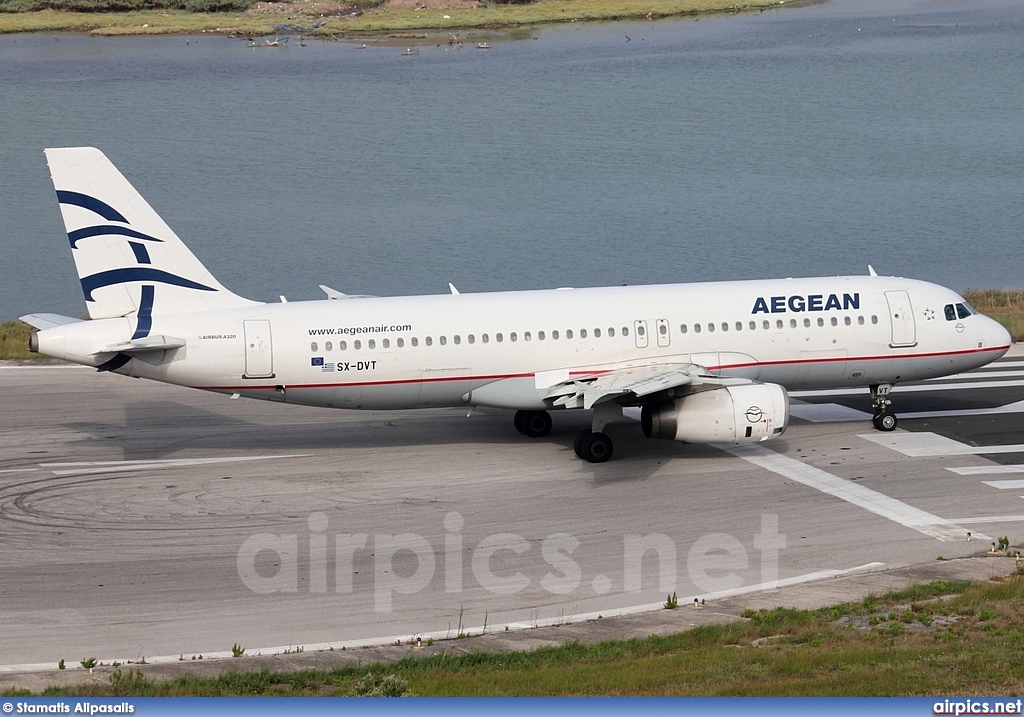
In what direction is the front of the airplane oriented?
to the viewer's right
